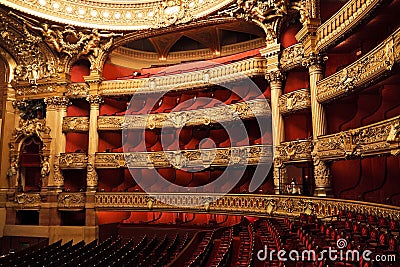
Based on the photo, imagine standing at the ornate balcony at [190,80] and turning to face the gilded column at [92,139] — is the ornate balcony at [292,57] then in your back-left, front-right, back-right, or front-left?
back-left

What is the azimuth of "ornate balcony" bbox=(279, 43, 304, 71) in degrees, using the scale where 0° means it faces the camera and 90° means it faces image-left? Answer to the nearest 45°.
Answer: approximately 45°

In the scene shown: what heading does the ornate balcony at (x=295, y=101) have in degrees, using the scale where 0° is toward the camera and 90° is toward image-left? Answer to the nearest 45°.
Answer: approximately 45°
